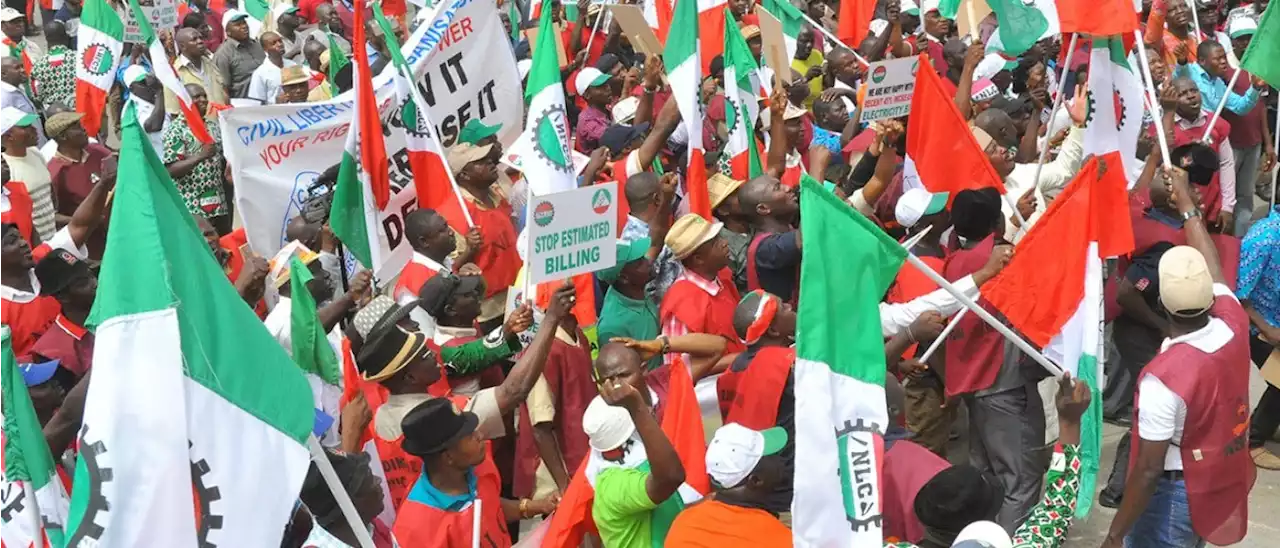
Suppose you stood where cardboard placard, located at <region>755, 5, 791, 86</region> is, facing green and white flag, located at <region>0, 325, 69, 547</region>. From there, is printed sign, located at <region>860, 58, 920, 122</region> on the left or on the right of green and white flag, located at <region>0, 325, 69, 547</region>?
left

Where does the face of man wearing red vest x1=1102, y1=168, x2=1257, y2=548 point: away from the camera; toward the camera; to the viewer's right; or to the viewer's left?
away from the camera

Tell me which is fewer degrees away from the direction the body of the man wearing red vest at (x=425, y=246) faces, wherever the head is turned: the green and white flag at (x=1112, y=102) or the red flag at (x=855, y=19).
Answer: the green and white flag
